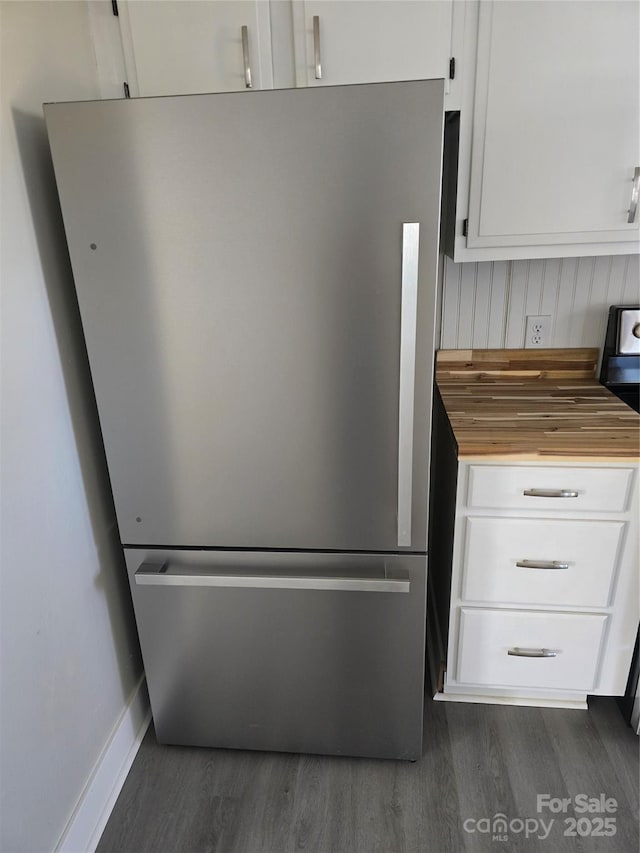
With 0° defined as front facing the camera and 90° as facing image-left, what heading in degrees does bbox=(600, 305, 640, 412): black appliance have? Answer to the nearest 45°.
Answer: approximately 0°

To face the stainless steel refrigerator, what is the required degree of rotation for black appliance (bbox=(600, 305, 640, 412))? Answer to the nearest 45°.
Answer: approximately 45° to its right

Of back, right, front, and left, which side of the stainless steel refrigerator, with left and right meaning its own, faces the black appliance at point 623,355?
left

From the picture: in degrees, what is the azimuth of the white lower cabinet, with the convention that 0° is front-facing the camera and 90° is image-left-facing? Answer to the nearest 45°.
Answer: approximately 0°

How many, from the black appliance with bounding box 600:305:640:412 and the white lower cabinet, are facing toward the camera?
2

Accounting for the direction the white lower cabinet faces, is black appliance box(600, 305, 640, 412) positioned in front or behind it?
behind

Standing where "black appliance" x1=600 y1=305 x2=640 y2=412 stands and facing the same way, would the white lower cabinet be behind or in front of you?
in front

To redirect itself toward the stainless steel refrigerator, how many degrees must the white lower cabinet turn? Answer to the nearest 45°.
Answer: approximately 45° to its right

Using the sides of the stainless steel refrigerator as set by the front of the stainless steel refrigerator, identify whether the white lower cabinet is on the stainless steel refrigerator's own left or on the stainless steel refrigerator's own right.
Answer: on the stainless steel refrigerator's own left
